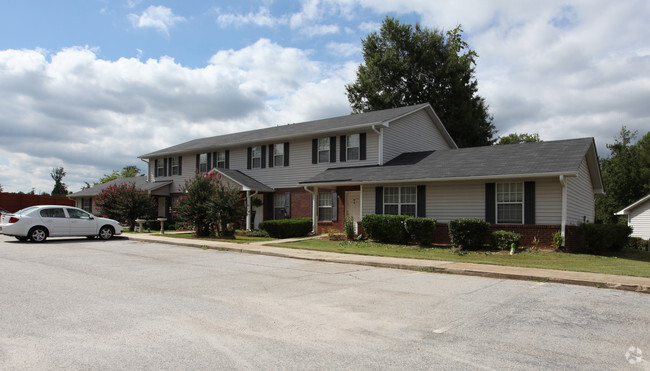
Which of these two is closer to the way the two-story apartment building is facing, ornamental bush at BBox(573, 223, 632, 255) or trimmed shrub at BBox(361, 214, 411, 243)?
the trimmed shrub

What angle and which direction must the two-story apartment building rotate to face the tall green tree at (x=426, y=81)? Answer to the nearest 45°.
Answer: approximately 135° to its right

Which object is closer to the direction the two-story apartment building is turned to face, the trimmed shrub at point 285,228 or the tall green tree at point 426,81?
the trimmed shrub

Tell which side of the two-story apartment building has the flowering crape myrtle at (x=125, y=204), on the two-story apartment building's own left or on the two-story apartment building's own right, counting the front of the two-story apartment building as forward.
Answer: on the two-story apartment building's own right

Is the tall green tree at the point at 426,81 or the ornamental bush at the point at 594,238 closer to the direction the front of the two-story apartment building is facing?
the ornamental bush

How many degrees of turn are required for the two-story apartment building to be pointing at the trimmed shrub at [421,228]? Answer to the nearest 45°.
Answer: approximately 45° to its left

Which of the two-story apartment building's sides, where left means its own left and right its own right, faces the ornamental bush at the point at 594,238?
left

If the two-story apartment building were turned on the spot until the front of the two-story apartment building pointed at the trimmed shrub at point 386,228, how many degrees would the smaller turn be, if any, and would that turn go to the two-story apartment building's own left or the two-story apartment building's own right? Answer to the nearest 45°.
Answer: approximately 45° to the two-story apartment building's own left

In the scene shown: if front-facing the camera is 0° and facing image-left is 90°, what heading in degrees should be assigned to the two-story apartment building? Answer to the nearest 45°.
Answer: approximately 45°

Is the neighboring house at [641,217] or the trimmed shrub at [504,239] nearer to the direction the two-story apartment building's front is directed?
the trimmed shrub

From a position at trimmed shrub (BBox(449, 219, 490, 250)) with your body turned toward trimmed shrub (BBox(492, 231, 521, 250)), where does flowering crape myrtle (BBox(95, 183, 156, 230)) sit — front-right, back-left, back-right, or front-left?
back-left
